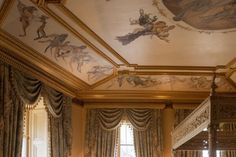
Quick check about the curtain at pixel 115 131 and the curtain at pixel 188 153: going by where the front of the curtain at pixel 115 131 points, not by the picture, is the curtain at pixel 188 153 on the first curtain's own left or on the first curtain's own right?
on the first curtain's own left

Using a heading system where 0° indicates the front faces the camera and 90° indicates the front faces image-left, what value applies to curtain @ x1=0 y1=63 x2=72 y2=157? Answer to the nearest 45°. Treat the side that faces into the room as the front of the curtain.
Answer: approximately 315°

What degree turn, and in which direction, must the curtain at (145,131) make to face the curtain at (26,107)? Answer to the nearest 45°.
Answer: approximately 45° to its right
